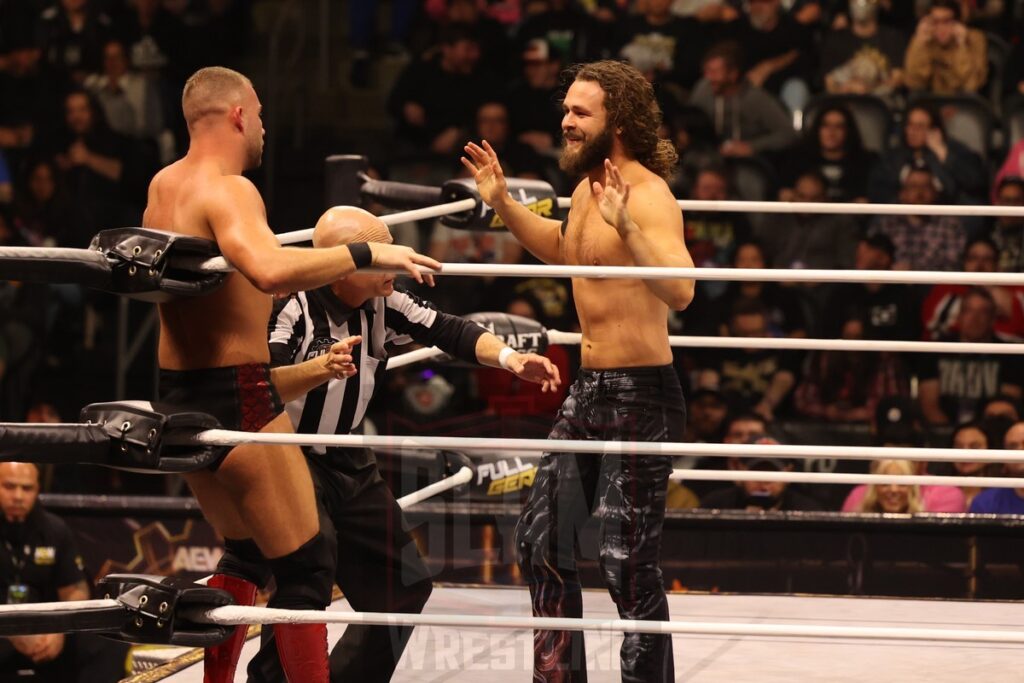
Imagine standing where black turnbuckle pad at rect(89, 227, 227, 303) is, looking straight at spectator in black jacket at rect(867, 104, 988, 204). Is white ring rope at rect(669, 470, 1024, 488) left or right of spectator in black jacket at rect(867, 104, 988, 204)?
right

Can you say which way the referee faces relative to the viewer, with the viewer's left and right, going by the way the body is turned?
facing the viewer and to the right of the viewer

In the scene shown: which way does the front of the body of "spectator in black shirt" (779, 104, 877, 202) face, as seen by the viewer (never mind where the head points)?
toward the camera

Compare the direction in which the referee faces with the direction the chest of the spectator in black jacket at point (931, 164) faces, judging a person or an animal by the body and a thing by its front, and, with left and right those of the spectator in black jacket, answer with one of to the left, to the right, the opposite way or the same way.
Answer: to the left

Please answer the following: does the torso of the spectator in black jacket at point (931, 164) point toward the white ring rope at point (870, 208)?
yes

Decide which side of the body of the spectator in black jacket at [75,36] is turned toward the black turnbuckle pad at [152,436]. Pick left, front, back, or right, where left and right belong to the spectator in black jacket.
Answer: front

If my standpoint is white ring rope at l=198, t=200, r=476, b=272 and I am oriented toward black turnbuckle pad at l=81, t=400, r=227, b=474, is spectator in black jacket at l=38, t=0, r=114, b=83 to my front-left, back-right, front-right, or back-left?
back-right

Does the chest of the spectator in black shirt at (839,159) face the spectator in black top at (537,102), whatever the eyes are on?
no

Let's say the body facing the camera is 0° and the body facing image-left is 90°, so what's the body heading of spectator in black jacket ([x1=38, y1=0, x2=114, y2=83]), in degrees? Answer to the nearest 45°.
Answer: approximately 0°

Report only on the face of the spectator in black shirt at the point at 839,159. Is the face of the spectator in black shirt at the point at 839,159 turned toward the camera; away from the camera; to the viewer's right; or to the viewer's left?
toward the camera

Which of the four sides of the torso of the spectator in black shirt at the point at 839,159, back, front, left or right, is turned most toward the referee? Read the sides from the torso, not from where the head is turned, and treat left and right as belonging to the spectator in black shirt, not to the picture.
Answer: front

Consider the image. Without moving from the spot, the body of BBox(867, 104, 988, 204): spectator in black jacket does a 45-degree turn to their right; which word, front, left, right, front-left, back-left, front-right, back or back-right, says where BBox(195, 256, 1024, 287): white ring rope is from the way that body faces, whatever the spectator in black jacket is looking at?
front-left

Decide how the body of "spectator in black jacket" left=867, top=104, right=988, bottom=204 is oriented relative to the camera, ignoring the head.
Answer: toward the camera

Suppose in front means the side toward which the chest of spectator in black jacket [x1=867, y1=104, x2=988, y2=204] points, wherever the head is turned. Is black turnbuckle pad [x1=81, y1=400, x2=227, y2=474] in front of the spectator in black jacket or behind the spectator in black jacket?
in front

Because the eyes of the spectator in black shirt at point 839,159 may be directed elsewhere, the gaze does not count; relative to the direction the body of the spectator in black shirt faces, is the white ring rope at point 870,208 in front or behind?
in front

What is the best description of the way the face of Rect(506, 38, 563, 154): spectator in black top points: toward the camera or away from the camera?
toward the camera
